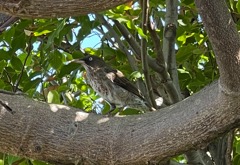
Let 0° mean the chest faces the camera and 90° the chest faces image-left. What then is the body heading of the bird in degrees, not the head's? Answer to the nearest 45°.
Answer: approximately 90°

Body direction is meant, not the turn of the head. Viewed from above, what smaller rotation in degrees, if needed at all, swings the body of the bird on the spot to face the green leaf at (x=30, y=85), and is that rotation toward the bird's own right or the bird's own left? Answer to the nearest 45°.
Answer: approximately 45° to the bird's own right
